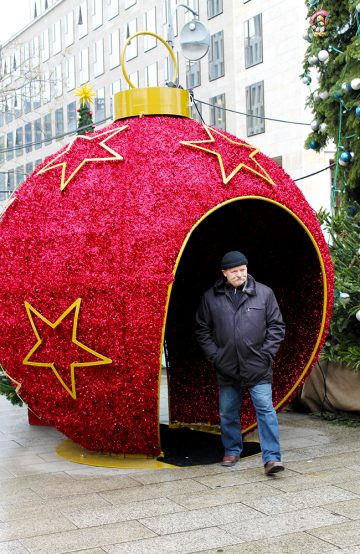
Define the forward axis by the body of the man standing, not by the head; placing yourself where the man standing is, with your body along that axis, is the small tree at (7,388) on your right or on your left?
on your right

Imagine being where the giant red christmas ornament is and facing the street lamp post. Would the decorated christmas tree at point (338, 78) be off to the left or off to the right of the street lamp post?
right

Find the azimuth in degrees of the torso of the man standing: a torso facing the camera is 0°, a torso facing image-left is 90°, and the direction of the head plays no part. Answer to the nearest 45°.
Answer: approximately 0°

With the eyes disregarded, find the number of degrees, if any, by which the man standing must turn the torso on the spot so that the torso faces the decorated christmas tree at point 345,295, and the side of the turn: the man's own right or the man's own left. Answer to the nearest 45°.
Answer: approximately 135° to the man's own left

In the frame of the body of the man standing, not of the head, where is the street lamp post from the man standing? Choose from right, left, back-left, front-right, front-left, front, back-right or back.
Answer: back
